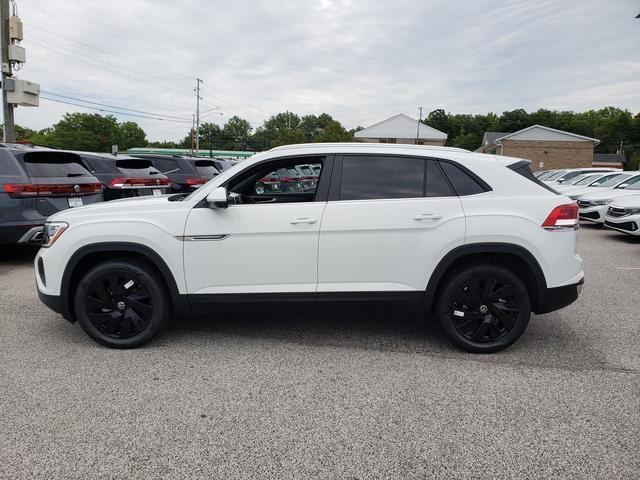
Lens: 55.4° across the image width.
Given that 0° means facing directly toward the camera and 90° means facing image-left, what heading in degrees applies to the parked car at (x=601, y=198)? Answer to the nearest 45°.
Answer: approximately 45°

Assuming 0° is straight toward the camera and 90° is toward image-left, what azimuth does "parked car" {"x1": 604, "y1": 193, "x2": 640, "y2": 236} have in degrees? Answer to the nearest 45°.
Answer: approximately 45°

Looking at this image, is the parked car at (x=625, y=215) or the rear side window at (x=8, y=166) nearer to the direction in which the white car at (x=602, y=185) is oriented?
the rear side window

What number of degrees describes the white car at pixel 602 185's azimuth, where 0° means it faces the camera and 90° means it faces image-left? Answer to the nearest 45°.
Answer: approximately 45°

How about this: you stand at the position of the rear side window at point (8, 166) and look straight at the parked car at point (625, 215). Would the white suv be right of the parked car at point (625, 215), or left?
right

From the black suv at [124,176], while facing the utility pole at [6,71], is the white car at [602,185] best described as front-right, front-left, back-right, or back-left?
back-right

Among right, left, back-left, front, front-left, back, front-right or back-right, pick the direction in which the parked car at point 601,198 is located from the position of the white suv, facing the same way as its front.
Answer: back-right

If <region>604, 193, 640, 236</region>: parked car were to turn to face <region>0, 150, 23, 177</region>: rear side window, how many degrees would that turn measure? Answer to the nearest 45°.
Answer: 0° — it already faces it

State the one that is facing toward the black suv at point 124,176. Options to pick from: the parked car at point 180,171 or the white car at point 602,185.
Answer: the white car

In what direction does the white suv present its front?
to the viewer's left

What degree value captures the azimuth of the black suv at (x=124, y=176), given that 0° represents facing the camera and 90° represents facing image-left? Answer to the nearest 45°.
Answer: approximately 135°
